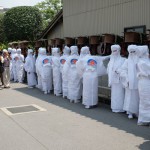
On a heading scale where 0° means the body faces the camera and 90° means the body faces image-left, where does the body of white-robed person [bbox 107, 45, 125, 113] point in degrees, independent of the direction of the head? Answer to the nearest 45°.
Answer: approximately 0°

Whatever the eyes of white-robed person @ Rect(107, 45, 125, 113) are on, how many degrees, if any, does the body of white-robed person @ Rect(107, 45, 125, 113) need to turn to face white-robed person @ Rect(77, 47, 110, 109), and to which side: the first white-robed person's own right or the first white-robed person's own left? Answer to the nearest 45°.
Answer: approximately 135° to the first white-robed person's own right

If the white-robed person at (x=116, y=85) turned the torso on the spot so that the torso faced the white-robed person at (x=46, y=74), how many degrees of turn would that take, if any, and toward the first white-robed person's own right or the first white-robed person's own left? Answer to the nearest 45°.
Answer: approximately 135° to the first white-robed person's own right

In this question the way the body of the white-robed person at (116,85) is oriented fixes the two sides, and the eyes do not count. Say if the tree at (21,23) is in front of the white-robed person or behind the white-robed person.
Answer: behind

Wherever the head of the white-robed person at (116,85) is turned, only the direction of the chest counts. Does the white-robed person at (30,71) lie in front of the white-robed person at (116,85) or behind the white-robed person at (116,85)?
behind

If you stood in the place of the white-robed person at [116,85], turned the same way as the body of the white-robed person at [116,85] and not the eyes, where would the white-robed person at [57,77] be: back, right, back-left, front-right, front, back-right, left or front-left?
back-right
